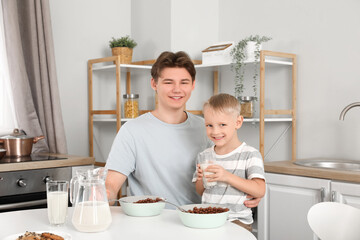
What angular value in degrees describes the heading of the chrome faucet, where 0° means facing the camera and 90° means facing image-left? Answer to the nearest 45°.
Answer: approximately 90°

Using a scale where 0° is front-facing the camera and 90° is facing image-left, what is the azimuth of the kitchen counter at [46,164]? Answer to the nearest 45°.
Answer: approximately 315°

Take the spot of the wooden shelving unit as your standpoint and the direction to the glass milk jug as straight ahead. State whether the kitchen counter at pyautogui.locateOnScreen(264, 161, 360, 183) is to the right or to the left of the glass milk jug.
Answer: left

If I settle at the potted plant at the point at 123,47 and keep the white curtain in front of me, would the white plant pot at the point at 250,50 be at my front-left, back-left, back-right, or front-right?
back-left

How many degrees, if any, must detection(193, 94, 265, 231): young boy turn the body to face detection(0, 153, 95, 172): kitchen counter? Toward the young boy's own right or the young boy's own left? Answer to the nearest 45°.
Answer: approximately 90° to the young boy's own right

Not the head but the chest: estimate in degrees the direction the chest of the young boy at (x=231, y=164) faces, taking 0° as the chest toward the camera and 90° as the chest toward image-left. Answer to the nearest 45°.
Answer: approximately 45°

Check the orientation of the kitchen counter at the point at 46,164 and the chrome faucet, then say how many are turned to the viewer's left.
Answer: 1
